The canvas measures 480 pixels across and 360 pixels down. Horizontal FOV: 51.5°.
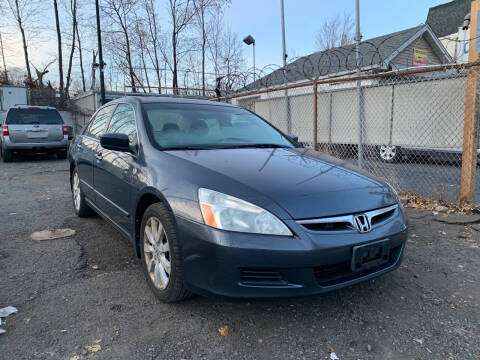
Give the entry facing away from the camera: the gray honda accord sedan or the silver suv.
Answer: the silver suv

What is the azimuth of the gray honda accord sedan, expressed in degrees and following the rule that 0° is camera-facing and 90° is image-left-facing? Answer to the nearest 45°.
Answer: approximately 315°

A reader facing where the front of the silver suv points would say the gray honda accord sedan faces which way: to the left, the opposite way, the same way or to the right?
the opposite way

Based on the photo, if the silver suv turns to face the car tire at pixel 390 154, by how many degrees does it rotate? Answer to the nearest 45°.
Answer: approximately 135° to its right

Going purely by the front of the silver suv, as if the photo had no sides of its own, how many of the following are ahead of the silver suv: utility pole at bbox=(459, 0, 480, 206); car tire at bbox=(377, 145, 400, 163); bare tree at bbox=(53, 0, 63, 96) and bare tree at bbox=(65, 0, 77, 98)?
2

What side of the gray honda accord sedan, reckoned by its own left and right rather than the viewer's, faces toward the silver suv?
back

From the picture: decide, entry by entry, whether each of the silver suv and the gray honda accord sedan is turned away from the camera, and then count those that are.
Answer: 1

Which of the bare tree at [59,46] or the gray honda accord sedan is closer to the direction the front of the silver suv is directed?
the bare tree

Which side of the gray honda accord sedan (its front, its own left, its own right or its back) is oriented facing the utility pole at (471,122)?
left

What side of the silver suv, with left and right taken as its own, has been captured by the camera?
back

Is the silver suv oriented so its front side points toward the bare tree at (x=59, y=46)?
yes
